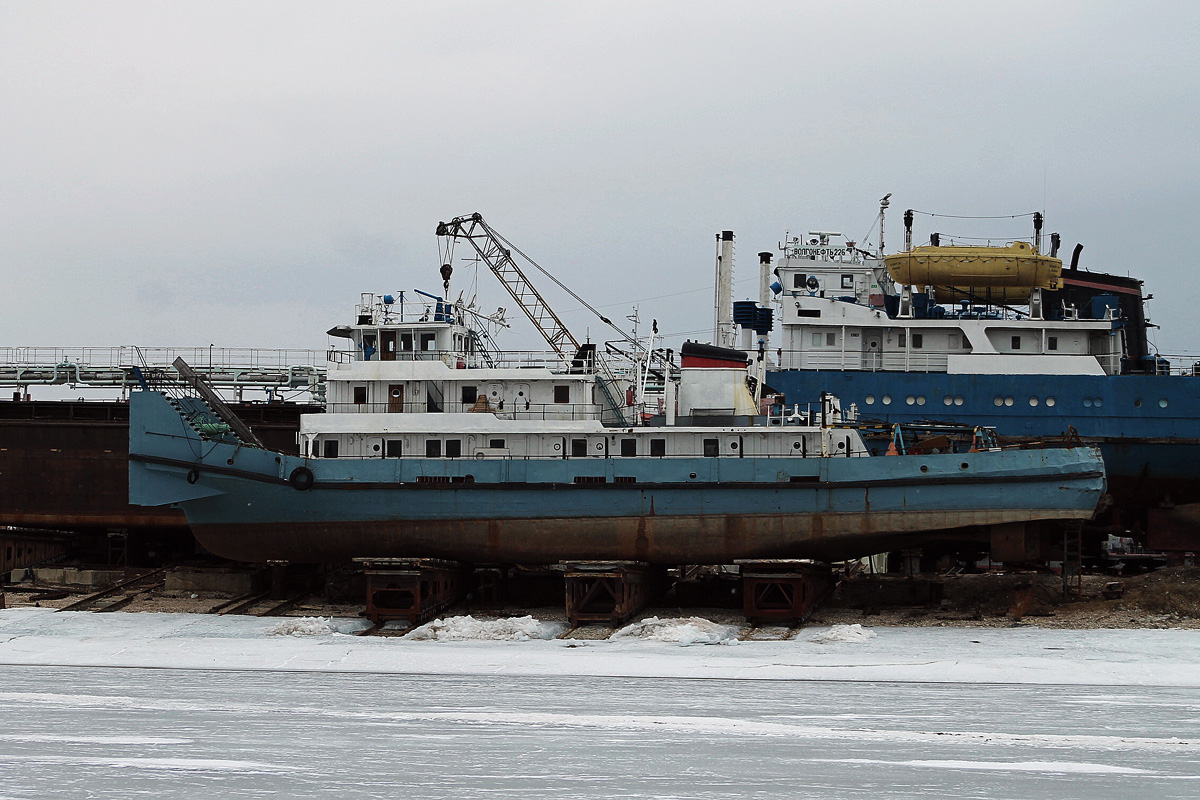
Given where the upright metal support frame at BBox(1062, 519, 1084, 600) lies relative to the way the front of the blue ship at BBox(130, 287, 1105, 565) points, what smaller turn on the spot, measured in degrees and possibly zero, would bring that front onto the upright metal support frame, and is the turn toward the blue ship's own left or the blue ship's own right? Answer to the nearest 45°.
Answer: approximately 180°

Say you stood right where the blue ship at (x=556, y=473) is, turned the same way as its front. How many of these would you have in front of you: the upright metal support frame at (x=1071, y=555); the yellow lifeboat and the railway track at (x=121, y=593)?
1

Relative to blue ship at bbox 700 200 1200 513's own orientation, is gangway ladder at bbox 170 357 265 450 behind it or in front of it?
in front

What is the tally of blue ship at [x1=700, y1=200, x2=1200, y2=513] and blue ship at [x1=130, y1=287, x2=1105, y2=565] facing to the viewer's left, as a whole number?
2

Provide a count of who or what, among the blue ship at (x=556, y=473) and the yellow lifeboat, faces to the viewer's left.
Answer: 2

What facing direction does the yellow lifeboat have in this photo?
to the viewer's left

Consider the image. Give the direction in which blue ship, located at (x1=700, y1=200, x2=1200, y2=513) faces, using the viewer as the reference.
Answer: facing to the left of the viewer

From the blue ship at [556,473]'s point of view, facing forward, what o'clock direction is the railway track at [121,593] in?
The railway track is roughly at 12 o'clock from the blue ship.

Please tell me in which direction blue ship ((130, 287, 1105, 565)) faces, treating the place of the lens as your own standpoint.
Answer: facing to the left of the viewer
